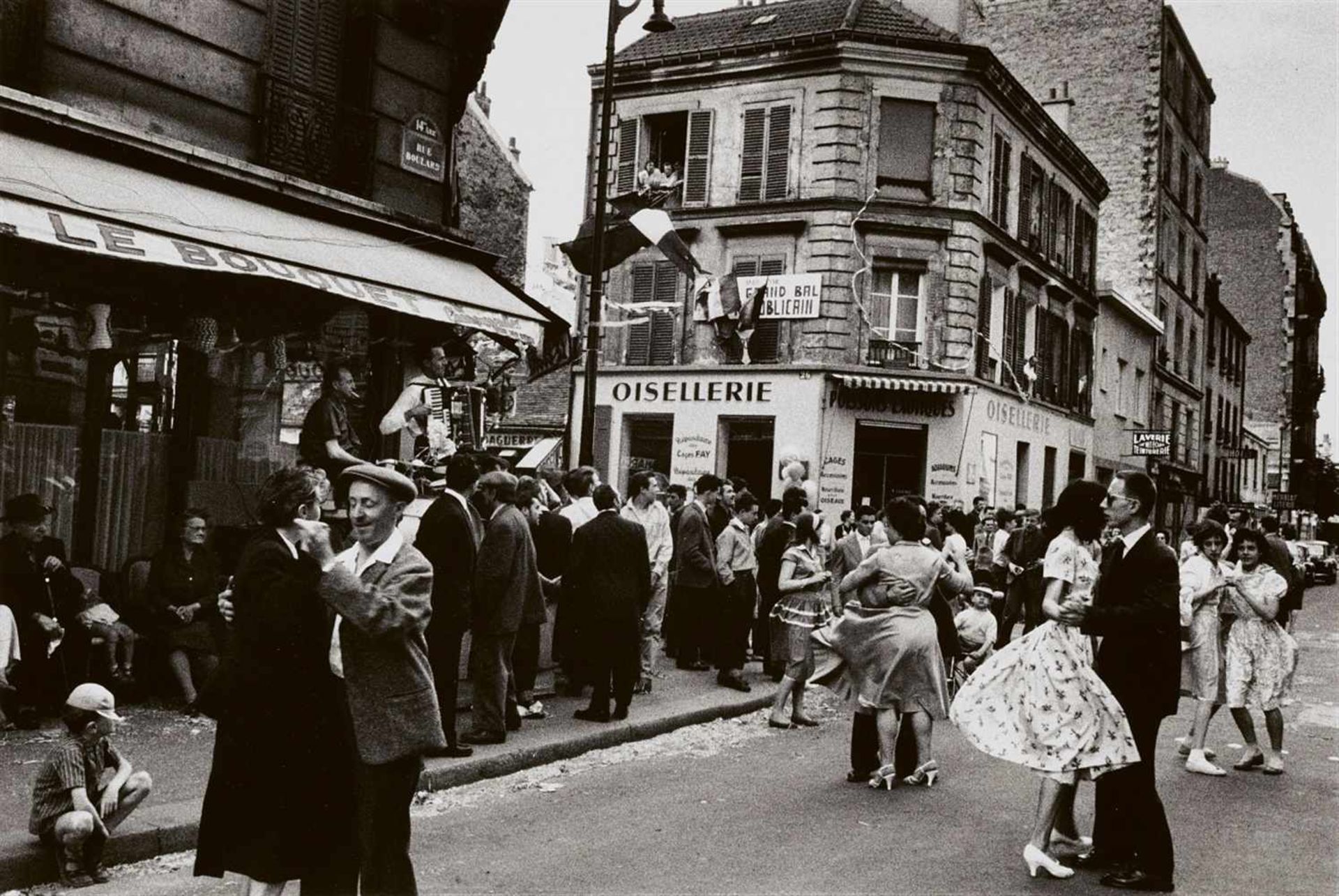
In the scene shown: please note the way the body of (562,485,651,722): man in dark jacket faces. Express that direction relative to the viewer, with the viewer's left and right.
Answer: facing away from the viewer

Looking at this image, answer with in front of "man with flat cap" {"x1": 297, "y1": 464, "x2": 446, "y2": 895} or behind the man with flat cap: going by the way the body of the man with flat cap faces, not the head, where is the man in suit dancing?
behind

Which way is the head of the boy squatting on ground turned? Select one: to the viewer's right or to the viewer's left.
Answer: to the viewer's right

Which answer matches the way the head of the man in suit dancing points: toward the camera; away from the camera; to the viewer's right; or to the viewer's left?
to the viewer's left

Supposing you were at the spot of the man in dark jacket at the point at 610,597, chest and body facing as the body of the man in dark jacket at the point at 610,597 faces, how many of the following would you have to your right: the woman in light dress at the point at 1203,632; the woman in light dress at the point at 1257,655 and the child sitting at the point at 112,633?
2

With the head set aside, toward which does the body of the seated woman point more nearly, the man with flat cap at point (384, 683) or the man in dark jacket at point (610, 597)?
the man with flat cap

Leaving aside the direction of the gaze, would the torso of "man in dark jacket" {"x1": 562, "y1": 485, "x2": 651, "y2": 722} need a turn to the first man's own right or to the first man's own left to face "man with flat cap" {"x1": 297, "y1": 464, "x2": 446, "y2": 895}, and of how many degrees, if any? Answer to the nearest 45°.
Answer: approximately 180°

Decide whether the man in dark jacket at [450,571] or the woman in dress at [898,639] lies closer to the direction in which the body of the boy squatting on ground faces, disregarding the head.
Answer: the woman in dress
